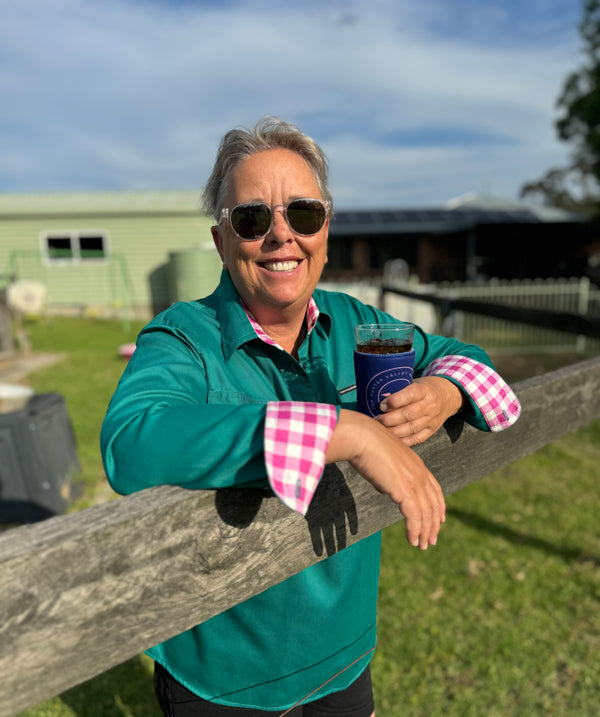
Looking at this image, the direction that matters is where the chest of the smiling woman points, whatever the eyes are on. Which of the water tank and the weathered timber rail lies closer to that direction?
the weathered timber rail

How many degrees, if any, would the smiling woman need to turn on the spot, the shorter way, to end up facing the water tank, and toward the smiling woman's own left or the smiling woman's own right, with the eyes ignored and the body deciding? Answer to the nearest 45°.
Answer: approximately 135° to the smiling woman's own left

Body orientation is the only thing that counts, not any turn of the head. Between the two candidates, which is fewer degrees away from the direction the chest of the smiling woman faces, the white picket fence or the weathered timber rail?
the weathered timber rail

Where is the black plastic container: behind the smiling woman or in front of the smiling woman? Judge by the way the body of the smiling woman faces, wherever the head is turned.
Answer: behind

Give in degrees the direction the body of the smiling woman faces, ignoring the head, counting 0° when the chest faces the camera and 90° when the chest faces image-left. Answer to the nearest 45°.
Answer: approximately 315°
